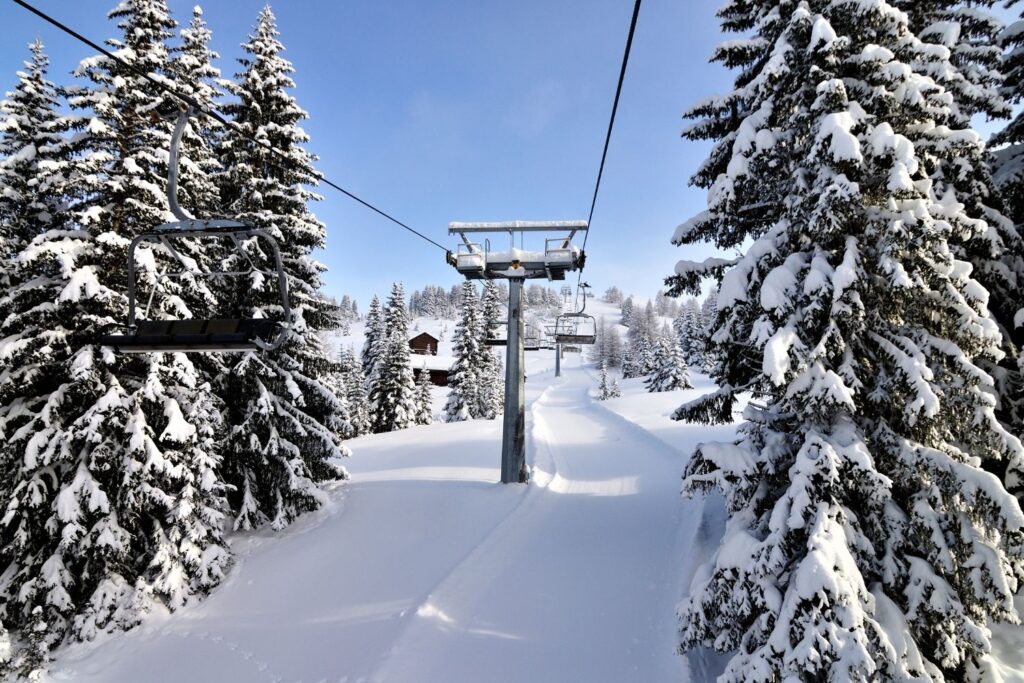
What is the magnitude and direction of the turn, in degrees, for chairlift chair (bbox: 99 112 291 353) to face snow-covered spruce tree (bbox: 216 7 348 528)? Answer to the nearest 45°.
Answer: approximately 135° to its right

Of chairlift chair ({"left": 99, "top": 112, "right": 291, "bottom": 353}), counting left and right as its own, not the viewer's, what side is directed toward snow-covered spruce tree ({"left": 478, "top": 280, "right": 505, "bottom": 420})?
back

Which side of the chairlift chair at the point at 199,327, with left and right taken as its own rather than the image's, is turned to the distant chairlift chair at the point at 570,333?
back

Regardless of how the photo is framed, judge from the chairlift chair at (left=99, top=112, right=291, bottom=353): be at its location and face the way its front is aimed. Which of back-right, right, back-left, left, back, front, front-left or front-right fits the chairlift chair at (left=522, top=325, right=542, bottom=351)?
back

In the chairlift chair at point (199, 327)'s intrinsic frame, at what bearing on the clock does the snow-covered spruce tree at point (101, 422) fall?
The snow-covered spruce tree is roughly at 4 o'clock from the chairlift chair.

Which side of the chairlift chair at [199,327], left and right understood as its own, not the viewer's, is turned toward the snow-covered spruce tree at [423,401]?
back

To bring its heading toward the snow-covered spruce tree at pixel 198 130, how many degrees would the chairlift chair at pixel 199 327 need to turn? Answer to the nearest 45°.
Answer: approximately 135° to its right

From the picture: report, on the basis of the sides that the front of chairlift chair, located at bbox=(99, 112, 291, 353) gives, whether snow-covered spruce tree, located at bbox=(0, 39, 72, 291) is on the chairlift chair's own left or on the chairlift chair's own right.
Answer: on the chairlift chair's own right

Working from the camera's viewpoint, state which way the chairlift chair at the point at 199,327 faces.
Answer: facing the viewer and to the left of the viewer

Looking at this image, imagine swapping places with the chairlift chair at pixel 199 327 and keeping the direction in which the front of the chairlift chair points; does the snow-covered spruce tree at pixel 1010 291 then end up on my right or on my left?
on my left

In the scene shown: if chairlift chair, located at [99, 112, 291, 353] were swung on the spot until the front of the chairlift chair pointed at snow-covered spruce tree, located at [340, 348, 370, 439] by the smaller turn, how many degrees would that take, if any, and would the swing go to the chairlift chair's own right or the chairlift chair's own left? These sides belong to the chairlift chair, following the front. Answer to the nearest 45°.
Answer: approximately 135° to the chairlift chair's own right

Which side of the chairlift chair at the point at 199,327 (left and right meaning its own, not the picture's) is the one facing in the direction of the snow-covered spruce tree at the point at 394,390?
back
